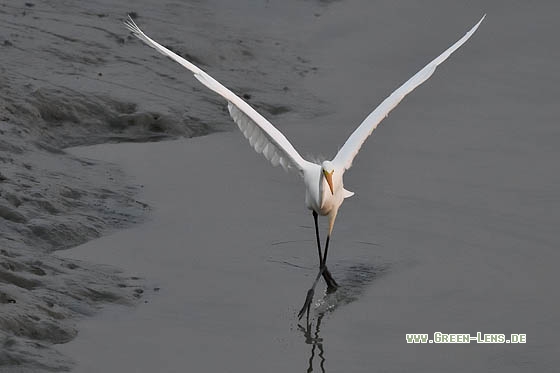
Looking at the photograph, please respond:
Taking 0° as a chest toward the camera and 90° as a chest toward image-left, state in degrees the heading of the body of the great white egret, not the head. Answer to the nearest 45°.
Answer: approximately 0°
